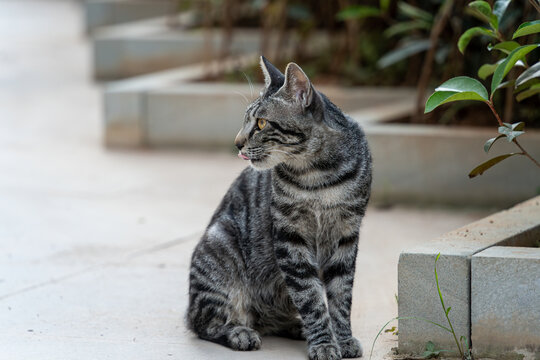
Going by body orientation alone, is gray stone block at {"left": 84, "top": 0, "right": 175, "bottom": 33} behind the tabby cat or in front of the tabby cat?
behind

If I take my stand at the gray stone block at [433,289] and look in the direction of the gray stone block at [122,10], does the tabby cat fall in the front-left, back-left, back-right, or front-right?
front-left

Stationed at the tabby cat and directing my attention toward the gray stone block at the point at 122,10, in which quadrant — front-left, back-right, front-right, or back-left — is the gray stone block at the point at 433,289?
back-right

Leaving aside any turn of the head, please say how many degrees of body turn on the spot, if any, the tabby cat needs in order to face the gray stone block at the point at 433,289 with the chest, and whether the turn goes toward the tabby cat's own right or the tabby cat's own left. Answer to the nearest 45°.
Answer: approximately 45° to the tabby cat's own left

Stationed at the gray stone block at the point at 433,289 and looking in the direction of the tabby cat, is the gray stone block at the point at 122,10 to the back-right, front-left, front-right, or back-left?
front-right

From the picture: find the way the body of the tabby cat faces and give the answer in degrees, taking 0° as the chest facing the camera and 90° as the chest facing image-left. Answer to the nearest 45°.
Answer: approximately 315°

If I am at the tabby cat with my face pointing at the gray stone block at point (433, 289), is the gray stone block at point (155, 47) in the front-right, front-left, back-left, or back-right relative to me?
back-left

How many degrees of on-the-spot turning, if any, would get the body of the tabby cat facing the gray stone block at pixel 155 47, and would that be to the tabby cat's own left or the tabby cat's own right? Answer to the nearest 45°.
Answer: approximately 135° to the tabby cat's own left
